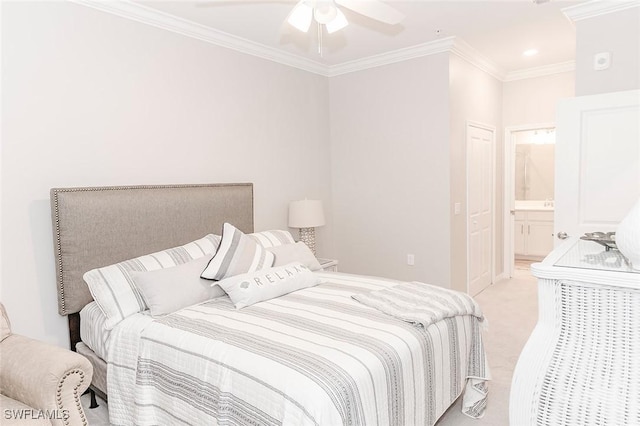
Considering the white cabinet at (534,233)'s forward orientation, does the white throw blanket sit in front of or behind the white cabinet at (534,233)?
in front

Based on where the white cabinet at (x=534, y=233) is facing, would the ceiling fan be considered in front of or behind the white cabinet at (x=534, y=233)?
in front

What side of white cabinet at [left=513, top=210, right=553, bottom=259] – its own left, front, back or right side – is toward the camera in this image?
front

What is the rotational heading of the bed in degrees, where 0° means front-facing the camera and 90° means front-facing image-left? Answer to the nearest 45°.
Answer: approximately 315°

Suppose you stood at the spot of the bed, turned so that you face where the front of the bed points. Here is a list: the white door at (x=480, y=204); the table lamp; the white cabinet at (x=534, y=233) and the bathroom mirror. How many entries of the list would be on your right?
0

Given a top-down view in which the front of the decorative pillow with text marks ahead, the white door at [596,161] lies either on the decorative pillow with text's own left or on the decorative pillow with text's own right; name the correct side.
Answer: on the decorative pillow with text's own left

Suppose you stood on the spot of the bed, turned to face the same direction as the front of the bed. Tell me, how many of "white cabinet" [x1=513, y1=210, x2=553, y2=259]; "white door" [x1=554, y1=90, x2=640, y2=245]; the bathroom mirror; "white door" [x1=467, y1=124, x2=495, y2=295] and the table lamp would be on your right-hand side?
0

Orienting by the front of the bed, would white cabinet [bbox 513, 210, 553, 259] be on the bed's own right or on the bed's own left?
on the bed's own left

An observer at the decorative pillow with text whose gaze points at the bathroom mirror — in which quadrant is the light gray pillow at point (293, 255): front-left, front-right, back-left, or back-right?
front-left

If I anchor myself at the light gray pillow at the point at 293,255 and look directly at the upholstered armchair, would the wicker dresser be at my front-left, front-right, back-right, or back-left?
front-left

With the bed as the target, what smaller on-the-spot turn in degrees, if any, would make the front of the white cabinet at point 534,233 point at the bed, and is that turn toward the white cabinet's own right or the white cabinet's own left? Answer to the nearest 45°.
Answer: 0° — it already faces it

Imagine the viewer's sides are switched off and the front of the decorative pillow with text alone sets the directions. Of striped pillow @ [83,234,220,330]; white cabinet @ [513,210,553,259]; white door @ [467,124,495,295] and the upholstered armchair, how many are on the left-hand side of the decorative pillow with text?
2

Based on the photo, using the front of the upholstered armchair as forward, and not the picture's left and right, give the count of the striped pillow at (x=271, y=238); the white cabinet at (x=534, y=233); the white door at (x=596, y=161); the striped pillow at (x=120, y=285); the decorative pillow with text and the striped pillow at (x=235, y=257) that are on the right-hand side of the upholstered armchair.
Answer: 0

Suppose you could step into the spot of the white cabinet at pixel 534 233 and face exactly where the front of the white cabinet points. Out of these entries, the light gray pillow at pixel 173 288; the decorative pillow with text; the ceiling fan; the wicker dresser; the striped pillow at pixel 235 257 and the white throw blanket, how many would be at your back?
0

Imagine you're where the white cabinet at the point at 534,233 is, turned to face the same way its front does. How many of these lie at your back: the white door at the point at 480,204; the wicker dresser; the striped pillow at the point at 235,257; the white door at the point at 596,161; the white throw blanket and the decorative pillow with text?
0

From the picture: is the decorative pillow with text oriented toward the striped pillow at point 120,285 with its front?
no

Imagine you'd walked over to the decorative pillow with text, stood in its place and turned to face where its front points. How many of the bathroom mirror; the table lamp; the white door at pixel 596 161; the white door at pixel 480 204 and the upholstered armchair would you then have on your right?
1

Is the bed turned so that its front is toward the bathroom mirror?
no

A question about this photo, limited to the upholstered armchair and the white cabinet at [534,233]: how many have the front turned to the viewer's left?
0

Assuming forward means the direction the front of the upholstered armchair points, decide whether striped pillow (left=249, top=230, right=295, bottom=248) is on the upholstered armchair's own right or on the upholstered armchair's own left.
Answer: on the upholstered armchair's own left
